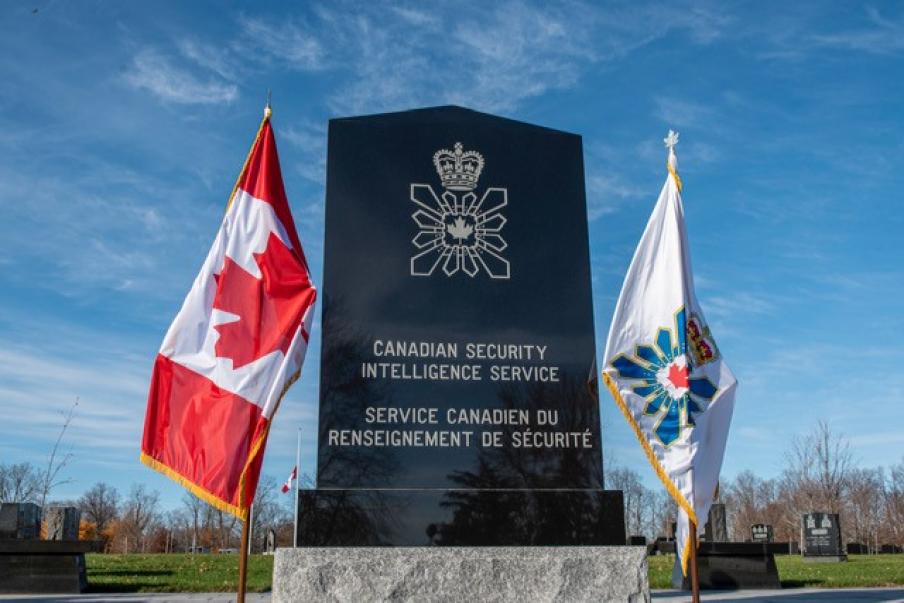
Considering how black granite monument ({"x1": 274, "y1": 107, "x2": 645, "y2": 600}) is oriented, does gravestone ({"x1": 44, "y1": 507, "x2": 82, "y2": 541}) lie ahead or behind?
behind

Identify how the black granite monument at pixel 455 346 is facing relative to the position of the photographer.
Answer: facing the viewer

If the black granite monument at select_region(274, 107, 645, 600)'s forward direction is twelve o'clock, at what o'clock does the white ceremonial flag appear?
The white ceremonial flag is roughly at 9 o'clock from the black granite monument.

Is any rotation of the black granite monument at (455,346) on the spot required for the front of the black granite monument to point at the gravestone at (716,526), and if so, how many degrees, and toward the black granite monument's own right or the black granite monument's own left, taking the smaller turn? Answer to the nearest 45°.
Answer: approximately 135° to the black granite monument's own left

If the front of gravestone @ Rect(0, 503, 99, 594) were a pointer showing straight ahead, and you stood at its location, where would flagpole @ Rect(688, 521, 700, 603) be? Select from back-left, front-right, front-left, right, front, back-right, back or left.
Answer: front-left

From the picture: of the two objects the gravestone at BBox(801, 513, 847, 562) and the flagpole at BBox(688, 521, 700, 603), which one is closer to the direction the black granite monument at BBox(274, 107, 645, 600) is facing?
the flagpole

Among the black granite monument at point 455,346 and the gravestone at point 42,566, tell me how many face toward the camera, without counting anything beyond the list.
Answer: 2

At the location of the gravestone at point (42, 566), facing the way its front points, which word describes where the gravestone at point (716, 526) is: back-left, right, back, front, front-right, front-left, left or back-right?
left

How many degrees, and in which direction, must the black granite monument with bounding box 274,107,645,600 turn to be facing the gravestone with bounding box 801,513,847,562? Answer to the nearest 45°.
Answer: approximately 135° to its left

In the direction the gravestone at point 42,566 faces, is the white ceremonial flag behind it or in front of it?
in front

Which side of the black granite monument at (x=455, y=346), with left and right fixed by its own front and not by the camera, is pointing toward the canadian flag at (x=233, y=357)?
right

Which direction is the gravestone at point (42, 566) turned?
toward the camera

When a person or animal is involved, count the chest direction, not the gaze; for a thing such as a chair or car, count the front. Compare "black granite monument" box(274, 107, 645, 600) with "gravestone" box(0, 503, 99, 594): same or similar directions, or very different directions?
same or similar directions

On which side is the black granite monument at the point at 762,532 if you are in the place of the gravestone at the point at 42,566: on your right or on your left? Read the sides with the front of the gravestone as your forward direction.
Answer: on your left
